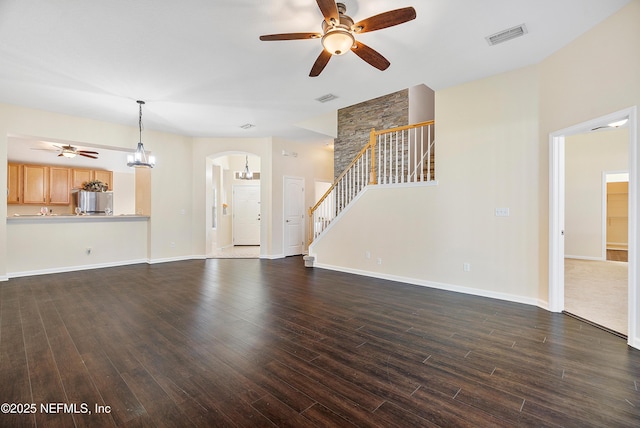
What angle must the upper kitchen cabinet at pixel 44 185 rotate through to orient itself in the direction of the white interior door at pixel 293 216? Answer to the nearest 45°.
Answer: approximately 45° to its left

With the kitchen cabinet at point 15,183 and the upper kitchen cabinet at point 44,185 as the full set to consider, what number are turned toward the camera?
2

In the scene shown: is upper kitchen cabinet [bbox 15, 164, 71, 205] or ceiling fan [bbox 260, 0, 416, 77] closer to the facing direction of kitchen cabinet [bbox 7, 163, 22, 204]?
the ceiling fan

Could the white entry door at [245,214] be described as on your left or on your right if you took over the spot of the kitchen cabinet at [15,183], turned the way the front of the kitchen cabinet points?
on your left

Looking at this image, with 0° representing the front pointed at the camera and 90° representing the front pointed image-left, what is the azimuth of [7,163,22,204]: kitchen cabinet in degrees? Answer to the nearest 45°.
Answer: approximately 0°

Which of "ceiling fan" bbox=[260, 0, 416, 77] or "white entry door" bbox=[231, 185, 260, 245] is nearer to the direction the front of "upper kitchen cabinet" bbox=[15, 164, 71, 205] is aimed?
the ceiling fan

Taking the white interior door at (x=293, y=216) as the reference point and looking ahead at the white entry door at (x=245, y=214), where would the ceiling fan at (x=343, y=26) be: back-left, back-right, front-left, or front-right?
back-left

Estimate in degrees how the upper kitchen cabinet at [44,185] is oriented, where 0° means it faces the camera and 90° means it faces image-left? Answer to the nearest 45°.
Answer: approximately 0°

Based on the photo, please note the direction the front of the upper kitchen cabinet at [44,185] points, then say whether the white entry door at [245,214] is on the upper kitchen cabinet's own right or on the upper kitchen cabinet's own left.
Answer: on the upper kitchen cabinet's own left

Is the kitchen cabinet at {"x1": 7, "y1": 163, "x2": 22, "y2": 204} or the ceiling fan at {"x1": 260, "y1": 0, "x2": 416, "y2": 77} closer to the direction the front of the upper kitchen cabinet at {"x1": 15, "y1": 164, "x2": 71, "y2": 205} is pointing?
the ceiling fan

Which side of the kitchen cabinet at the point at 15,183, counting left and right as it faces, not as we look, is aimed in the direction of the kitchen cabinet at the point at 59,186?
left
